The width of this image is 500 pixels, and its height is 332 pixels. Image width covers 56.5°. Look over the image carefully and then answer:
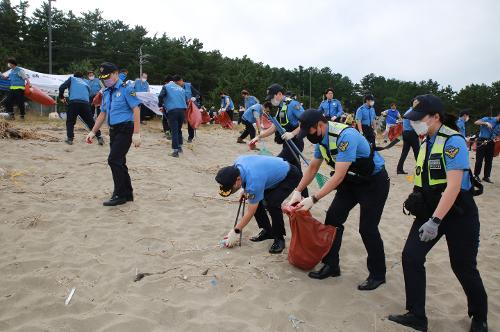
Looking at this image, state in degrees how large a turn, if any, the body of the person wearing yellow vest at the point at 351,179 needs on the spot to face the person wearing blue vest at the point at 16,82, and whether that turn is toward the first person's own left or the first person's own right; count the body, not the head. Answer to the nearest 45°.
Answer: approximately 90° to the first person's own right

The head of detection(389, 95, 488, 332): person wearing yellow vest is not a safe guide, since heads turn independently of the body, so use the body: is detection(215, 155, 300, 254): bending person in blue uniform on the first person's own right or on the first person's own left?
on the first person's own right

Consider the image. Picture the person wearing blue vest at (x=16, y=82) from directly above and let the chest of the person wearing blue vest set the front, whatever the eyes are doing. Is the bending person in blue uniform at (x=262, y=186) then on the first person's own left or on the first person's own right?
on the first person's own left

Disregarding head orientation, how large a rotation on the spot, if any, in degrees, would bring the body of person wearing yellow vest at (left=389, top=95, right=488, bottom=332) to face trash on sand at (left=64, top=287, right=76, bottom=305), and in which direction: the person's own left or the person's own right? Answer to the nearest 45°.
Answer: approximately 45° to the person's own right

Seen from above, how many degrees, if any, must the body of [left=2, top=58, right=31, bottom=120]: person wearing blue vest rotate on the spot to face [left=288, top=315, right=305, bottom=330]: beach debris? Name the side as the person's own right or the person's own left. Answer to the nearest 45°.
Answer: approximately 45° to the person's own left
